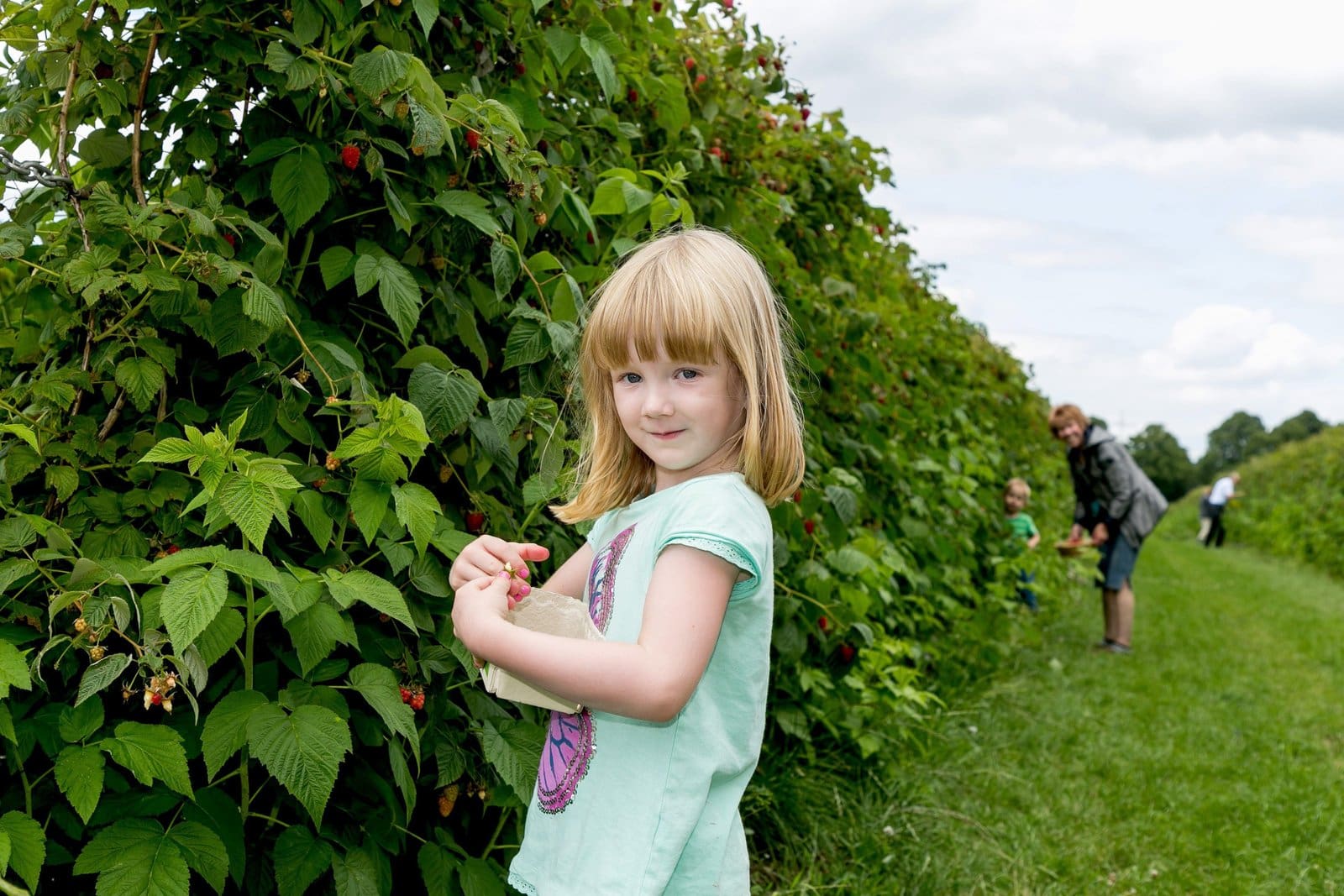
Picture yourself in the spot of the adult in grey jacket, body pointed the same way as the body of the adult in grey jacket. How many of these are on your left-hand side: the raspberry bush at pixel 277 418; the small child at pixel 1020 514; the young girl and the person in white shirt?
2

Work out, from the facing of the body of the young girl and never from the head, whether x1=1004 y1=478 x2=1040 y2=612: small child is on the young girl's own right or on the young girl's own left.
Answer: on the young girl's own right

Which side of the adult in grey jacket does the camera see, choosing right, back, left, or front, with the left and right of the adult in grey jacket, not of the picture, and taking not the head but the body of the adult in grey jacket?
left

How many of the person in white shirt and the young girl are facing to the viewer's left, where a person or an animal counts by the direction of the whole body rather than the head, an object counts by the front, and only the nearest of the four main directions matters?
1

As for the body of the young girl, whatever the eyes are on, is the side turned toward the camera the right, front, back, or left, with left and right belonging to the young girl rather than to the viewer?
left

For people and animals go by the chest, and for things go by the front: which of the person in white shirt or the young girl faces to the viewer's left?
the young girl

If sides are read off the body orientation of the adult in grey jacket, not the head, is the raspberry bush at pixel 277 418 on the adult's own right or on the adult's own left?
on the adult's own left
